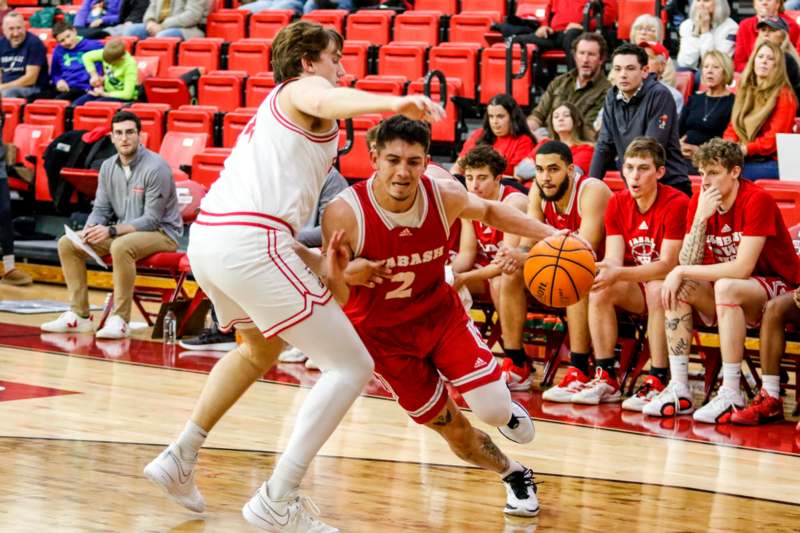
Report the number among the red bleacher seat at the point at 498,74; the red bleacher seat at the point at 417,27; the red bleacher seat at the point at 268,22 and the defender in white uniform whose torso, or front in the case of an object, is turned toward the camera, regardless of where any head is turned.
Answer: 3

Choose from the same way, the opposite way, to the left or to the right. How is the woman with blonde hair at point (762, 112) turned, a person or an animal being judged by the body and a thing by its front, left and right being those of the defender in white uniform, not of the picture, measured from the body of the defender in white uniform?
the opposite way

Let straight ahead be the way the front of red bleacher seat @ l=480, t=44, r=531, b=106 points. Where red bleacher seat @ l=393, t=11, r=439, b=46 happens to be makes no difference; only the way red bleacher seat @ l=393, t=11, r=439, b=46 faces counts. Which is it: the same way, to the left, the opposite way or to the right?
the same way

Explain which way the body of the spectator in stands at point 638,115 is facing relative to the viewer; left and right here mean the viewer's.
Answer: facing the viewer and to the left of the viewer

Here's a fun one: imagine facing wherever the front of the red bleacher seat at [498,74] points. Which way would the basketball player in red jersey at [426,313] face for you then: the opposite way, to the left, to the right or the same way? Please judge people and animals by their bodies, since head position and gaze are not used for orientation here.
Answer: the same way

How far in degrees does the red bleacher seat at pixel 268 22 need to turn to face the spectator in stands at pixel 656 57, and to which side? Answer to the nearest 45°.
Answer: approximately 45° to its left

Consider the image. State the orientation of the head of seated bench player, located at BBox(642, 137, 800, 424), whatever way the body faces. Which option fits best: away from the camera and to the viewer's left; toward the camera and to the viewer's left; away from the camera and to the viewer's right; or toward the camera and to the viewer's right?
toward the camera and to the viewer's left

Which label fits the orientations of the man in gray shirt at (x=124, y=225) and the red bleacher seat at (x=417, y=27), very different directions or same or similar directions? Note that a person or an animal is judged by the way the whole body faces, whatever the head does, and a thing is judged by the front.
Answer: same or similar directions

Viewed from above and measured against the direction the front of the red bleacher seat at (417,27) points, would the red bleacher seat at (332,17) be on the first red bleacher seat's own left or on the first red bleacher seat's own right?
on the first red bleacher seat's own right

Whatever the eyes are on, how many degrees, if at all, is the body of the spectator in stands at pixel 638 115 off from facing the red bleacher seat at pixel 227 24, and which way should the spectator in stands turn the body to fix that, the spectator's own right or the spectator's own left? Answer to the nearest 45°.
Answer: approximately 90° to the spectator's own right

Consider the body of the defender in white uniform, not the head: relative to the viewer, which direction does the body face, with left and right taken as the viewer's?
facing to the right of the viewer

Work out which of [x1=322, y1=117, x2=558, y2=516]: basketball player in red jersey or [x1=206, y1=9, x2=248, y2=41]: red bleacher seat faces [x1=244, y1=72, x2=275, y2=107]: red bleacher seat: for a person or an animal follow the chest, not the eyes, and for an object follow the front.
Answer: [x1=206, y1=9, x2=248, y2=41]: red bleacher seat

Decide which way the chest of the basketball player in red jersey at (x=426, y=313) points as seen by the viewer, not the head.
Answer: toward the camera

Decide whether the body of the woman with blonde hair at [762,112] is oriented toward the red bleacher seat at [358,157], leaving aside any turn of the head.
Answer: no

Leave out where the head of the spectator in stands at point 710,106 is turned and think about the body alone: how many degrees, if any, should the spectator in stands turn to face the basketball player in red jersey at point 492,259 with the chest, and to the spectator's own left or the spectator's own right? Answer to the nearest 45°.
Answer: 0° — they already face them

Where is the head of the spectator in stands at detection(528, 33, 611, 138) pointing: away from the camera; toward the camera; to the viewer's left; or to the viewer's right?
toward the camera

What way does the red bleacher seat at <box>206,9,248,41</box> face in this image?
toward the camera

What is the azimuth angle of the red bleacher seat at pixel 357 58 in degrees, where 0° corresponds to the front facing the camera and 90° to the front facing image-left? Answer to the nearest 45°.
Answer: approximately 45°

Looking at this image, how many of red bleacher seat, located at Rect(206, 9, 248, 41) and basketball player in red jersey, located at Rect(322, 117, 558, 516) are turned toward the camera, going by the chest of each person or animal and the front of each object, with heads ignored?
2

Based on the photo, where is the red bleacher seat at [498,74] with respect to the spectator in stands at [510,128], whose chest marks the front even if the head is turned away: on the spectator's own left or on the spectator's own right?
on the spectator's own right

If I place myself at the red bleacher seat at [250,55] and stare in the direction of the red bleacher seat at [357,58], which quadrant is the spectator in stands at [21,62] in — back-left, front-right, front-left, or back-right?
back-right

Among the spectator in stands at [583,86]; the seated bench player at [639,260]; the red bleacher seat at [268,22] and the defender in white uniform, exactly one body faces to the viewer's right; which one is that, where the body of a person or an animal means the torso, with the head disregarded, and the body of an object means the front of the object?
the defender in white uniform
